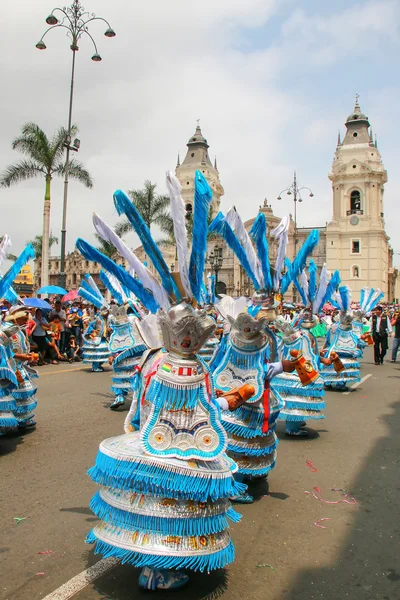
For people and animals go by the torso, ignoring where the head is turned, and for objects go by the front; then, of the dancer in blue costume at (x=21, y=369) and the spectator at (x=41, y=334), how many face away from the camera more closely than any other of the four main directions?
0

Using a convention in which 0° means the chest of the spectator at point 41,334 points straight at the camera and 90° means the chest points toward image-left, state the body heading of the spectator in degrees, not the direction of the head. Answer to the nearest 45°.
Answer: approximately 315°

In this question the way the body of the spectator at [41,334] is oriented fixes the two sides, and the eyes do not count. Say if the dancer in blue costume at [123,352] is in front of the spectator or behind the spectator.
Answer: in front

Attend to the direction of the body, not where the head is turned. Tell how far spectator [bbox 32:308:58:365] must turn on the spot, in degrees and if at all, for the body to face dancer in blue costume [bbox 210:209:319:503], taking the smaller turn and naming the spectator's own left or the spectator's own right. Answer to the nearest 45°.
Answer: approximately 45° to the spectator's own right

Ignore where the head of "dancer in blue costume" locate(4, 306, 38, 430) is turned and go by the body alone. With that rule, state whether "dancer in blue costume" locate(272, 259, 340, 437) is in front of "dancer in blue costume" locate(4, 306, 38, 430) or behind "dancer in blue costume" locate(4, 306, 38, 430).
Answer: in front

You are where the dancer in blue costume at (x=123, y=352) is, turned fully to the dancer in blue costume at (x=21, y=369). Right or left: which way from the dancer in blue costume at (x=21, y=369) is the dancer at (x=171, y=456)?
left
